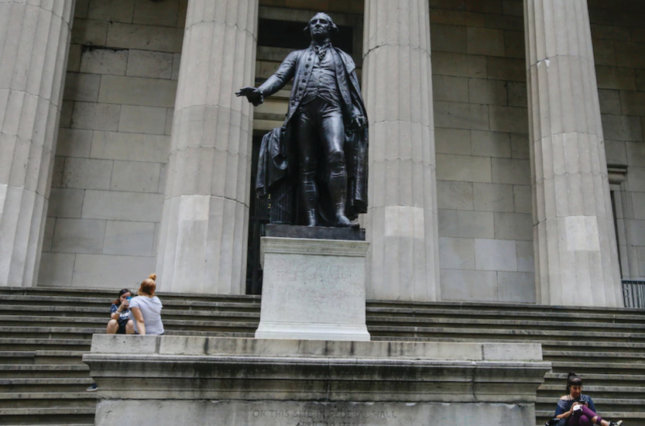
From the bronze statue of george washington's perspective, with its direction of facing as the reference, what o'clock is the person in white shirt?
The person in white shirt is roughly at 4 o'clock from the bronze statue of george washington.

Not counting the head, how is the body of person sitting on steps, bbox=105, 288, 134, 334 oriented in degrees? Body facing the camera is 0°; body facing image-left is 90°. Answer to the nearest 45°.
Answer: approximately 0°

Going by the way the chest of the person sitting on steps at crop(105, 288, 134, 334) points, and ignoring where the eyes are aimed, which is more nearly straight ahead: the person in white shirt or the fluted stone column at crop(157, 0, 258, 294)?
the person in white shirt

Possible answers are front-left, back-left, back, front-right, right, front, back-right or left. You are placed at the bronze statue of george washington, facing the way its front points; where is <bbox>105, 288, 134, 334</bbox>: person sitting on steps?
back-right

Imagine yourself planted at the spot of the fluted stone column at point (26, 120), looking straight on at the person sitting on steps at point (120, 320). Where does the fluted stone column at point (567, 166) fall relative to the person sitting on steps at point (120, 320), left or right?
left

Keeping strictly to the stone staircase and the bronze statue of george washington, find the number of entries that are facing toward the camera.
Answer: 2

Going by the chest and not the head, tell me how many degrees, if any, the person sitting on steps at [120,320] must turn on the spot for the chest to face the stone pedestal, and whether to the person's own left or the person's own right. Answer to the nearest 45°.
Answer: approximately 45° to the person's own left

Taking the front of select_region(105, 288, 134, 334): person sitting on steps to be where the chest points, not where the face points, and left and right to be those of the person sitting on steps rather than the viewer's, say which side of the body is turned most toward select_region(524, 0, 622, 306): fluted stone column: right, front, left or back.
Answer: left

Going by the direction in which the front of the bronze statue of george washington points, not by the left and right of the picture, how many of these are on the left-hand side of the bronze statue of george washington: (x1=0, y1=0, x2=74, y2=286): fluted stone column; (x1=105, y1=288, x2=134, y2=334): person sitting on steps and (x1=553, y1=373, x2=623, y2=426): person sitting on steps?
1

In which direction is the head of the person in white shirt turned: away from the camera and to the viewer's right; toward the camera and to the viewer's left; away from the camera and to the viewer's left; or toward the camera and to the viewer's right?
away from the camera and to the viewer's left

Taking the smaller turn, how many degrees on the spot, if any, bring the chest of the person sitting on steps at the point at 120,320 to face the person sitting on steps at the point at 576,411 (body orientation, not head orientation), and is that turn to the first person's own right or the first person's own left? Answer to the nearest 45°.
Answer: approximately 45° to the first person's own left

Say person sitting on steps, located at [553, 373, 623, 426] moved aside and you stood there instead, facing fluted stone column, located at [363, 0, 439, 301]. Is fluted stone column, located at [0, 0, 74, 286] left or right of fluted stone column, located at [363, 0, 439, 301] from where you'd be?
left
